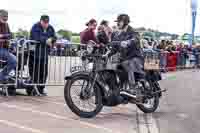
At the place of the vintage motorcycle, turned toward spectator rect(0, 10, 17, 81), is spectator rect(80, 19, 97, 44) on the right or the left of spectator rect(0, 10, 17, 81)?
right

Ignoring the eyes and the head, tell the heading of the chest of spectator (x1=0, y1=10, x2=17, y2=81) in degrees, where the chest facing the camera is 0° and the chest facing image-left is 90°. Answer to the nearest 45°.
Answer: approximately 315°

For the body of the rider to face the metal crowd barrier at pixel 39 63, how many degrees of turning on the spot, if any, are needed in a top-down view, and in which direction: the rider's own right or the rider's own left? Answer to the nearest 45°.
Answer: approximately 90° to the rider's own right

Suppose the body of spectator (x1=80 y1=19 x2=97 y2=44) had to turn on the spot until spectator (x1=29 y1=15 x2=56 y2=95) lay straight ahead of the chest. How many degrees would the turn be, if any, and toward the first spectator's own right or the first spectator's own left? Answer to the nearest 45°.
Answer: approximately 90° to the first spectator's own right

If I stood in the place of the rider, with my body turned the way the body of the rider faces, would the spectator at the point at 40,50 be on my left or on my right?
on my right

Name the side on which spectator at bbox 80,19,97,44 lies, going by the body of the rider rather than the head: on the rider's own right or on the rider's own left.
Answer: on the rider's own right

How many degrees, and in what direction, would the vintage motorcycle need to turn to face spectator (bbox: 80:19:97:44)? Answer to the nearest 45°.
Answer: approximately 135° to its right

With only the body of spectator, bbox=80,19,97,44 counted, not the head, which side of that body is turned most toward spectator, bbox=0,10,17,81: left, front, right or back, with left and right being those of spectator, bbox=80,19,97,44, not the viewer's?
right

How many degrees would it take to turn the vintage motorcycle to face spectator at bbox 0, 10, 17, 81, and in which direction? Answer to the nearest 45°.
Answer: approximately 90° to its right

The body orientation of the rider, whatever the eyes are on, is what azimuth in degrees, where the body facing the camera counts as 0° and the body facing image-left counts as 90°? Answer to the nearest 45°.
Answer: approximately 45°
